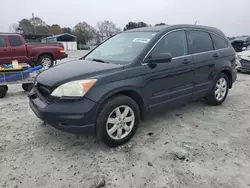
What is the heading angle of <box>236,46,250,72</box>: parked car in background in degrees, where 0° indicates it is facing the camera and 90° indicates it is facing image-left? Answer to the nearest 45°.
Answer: approximately 45°

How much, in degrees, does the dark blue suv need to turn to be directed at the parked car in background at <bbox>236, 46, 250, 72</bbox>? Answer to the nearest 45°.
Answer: approximately 180°

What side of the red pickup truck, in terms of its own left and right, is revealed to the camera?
left

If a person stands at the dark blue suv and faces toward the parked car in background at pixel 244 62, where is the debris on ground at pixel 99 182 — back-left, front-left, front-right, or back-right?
back-right

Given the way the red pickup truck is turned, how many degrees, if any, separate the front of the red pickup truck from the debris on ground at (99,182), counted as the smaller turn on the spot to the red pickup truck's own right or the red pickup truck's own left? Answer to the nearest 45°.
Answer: approximately 90° to the red pickup truck's own left

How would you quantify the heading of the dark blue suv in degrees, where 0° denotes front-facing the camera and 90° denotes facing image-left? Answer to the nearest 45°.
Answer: approximately 45°

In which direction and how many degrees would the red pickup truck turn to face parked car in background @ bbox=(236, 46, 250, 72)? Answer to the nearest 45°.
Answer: approximately 135° to its left
